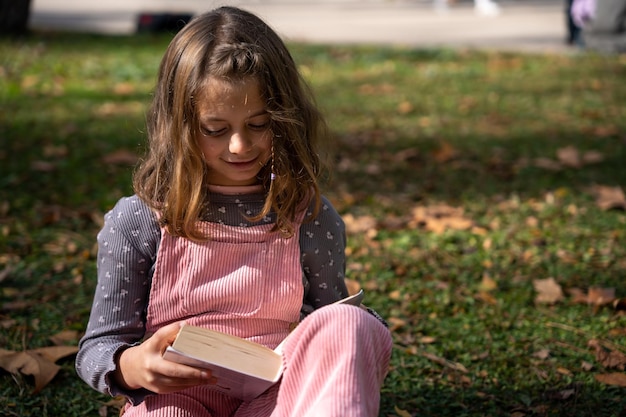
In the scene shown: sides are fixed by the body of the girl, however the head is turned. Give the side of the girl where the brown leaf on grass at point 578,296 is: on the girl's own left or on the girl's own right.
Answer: on the girl's own left

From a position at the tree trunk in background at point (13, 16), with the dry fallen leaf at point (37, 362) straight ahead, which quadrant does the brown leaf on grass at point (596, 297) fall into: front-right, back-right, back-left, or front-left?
front-left

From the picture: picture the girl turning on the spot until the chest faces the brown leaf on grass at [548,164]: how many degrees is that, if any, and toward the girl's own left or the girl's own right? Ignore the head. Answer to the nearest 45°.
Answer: approximately 135° to the girl's own left

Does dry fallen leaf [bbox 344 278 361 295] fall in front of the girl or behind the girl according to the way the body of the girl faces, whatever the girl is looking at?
behind

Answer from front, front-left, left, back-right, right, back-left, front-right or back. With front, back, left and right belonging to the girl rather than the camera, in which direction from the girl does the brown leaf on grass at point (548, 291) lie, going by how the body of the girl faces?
back-left

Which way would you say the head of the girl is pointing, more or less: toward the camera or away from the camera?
toward the camera

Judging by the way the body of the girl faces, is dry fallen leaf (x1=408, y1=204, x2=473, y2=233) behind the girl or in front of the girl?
behind

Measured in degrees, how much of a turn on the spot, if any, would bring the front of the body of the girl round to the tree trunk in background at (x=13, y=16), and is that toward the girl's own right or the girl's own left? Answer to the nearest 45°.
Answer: approximately 180°

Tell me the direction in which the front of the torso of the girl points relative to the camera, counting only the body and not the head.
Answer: toward the camera

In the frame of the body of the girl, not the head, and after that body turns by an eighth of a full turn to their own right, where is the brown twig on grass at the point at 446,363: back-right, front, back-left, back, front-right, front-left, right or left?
back

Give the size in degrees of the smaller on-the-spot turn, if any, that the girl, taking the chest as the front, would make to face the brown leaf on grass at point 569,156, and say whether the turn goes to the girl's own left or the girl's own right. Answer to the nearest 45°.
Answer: approximately 135° to the girl's own left

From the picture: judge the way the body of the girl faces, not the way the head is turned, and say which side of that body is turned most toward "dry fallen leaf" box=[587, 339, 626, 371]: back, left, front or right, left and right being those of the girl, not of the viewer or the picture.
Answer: left
